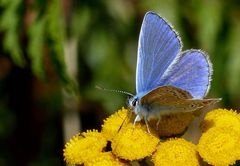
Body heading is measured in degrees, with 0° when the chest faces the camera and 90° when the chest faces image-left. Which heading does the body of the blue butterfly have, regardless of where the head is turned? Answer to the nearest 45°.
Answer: approximately 90°

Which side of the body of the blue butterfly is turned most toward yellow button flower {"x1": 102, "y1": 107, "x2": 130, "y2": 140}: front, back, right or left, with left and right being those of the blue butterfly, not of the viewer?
front

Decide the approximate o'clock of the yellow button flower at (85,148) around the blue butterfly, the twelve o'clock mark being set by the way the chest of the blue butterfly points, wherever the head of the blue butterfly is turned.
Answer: The yellow button flower is roughly at 12 o'clock from the blue butterfly.
